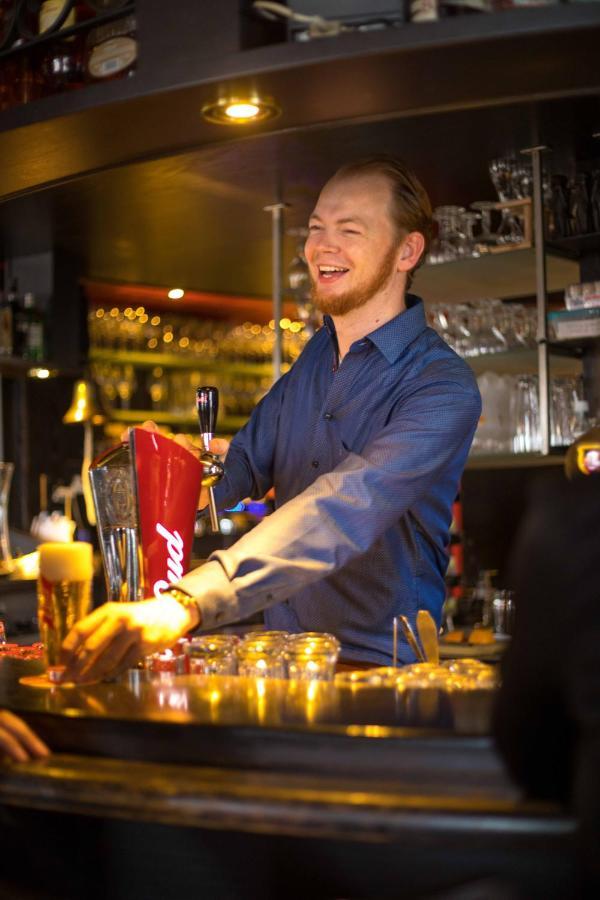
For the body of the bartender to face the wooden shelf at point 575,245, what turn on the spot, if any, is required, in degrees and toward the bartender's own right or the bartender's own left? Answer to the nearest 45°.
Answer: approximately 180°

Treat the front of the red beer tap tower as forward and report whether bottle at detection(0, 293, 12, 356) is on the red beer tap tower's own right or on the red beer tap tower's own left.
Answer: on the red beer tap tower's own right

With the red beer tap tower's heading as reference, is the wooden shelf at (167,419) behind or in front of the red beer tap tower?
behind

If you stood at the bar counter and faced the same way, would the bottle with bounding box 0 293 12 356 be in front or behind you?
behind

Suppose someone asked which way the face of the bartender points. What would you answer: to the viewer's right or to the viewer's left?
to the viewer's left

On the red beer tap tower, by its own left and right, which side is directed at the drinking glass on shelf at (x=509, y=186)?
back

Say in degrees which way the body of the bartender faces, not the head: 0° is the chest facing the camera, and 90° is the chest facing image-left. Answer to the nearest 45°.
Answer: approximately 45°

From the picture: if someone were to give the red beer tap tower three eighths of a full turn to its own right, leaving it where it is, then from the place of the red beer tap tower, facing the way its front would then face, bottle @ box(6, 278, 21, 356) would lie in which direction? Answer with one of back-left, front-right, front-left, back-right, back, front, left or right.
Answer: front
